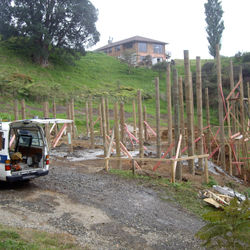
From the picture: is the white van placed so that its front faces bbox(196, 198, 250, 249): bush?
no

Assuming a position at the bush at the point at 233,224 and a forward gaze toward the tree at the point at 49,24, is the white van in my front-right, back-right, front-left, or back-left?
front-left

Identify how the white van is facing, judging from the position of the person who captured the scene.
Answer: facing away from the viewer and to the left of the viewer

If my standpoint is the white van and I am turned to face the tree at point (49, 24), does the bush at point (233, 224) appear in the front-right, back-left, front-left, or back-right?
back-right

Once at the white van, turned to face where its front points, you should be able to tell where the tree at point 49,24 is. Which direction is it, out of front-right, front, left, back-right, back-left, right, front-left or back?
front-right

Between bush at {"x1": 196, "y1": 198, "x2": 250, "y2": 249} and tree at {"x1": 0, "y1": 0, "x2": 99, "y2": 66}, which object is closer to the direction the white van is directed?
the tree
